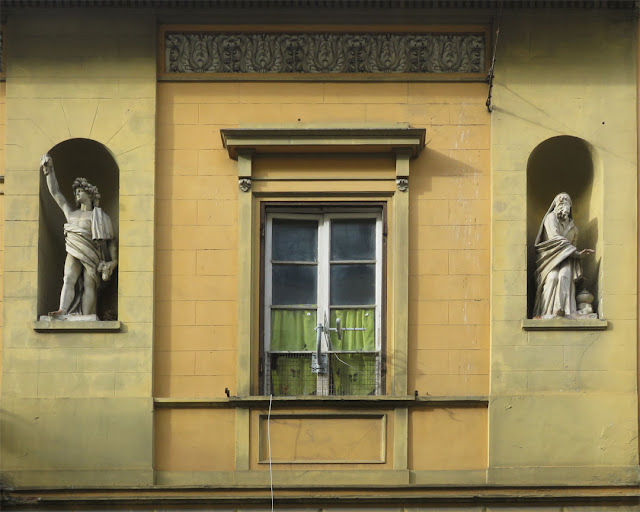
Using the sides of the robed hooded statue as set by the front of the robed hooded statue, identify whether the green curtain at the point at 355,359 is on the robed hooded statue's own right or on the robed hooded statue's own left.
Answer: on the robed hooded statue's own right

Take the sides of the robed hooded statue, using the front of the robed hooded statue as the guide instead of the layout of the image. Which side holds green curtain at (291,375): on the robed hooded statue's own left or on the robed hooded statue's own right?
on the robed hooded statue's own right

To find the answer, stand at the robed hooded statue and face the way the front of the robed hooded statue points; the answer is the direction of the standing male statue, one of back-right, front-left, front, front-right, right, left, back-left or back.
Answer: back-right

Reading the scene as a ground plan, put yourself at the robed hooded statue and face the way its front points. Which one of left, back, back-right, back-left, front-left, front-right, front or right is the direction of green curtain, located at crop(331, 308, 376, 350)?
back-right

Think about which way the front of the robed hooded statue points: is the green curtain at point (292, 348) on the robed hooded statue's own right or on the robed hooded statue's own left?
on the robed hooded statue's own right
